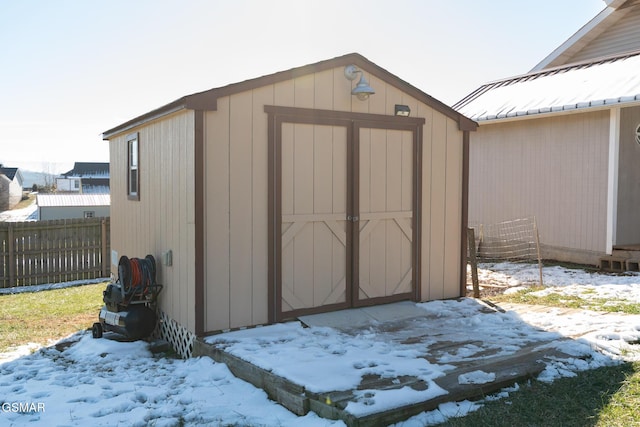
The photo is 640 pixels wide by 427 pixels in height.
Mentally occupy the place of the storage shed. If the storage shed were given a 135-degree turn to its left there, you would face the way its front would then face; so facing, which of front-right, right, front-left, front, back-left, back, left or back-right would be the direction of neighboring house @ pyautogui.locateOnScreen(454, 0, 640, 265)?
front-right

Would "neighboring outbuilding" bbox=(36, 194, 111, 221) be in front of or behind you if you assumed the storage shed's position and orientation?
behind

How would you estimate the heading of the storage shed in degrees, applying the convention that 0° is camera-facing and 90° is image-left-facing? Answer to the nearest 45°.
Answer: approximately 315°
